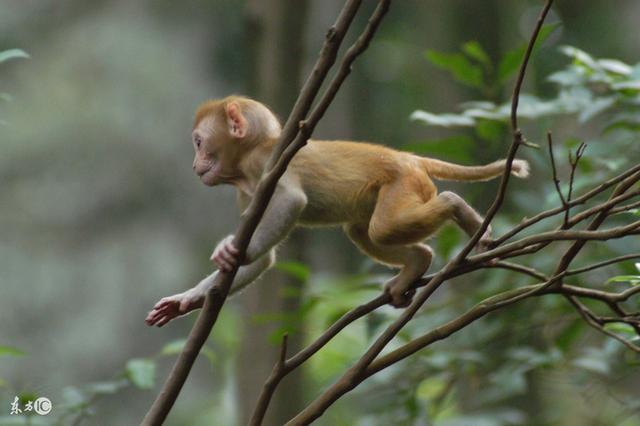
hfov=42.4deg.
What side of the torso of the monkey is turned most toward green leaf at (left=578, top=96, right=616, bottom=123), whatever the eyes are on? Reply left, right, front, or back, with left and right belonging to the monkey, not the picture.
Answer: back

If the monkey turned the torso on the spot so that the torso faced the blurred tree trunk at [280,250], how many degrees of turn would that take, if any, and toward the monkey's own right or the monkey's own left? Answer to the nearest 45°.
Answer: approximately 90° to the monkey's own right

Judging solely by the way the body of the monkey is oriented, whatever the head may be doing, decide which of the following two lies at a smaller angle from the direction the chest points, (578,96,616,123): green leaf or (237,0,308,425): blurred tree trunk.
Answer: the blurred tree trunk

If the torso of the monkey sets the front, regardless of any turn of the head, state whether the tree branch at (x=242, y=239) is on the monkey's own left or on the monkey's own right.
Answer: on the monkey's own left

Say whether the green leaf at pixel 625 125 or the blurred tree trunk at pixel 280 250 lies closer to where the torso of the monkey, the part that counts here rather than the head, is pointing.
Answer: the blurred tree trunk

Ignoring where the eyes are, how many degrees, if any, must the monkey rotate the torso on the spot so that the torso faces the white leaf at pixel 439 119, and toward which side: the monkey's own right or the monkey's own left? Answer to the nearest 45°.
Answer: approximately 135° to the monkey's own right

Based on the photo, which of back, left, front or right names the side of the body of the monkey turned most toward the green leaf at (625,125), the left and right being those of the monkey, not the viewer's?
back

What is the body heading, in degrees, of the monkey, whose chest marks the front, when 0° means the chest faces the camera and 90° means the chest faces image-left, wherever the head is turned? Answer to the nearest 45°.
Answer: approximately 90°
